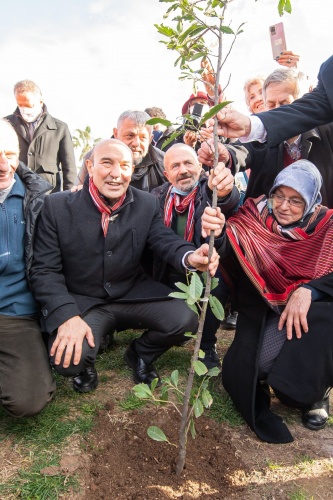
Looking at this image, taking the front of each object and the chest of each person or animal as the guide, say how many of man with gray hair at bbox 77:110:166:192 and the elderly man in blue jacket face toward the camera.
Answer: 2

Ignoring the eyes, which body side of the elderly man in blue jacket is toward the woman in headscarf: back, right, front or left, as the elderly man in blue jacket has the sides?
left

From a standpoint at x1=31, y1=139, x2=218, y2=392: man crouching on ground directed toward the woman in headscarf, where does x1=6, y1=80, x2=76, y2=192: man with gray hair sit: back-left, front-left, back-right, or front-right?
back-left

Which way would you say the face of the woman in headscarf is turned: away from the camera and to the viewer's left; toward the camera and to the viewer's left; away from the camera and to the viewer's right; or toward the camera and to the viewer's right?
toward the camera and to the viewer's left

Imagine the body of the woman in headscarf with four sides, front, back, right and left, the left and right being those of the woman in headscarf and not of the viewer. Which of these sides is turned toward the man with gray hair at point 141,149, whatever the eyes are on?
right

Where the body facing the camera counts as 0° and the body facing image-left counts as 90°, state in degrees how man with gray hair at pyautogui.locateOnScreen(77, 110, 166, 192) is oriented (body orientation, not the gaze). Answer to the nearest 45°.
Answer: approximately 0°

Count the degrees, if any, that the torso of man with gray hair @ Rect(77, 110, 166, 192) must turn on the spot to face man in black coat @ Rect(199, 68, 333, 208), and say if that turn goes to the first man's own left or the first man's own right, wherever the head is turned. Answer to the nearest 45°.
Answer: approximately 45° to the first man's own left
